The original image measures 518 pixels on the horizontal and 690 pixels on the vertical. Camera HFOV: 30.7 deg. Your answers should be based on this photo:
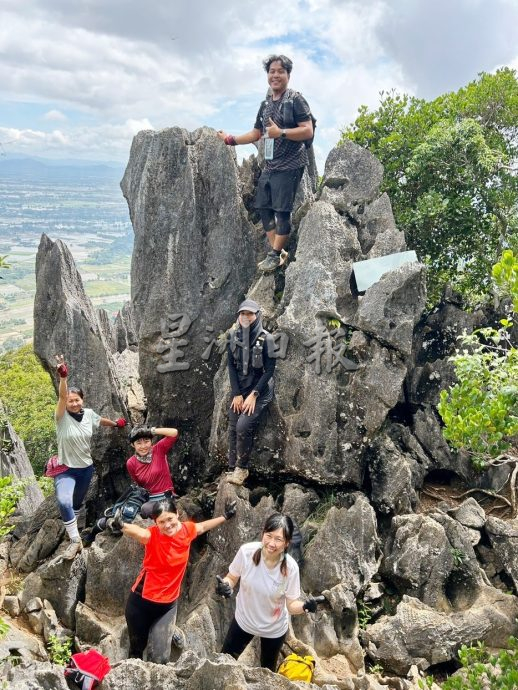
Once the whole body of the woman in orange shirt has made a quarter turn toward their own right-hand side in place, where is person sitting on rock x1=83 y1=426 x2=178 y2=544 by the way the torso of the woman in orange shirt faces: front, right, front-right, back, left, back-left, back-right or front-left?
right

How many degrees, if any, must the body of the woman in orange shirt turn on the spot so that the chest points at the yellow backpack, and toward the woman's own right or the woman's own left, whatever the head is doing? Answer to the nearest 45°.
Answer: approximately 90° to the woman's own left

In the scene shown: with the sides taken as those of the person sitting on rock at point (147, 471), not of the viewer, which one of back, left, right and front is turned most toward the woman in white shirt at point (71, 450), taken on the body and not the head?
right

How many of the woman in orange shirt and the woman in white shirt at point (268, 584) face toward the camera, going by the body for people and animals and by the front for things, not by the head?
2

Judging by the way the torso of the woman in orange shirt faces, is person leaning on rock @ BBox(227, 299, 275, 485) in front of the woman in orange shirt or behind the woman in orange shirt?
behind

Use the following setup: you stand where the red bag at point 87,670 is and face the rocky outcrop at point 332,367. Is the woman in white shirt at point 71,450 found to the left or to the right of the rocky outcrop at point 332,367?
left
